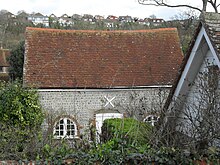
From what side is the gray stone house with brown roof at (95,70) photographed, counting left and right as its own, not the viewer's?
front

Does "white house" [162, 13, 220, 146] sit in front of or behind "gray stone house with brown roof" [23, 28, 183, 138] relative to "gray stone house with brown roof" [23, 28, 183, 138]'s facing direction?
in front
